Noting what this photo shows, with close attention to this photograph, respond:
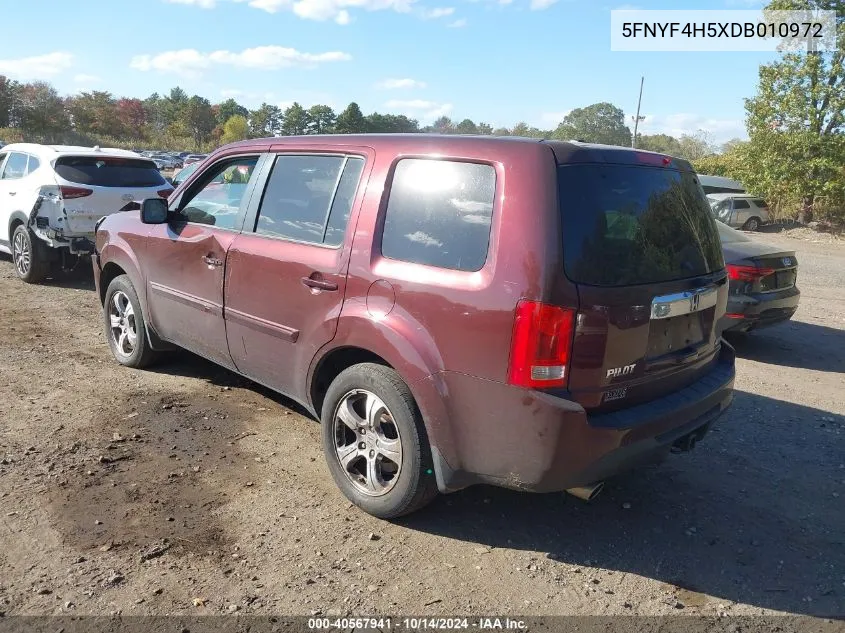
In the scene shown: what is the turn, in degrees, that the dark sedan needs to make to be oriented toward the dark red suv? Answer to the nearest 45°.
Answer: approximately 135° to its left

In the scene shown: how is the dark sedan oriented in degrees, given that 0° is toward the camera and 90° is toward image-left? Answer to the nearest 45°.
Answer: approximately 135°

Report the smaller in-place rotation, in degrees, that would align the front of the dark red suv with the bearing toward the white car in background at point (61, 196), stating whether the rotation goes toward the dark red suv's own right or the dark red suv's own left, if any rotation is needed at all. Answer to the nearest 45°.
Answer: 0° — it already faces it

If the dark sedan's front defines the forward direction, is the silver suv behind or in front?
in front

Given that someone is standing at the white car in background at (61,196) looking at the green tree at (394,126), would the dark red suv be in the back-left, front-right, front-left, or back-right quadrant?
back-right

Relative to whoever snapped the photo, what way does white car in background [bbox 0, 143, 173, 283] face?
facing away from the viewer and to the left of the viewer
